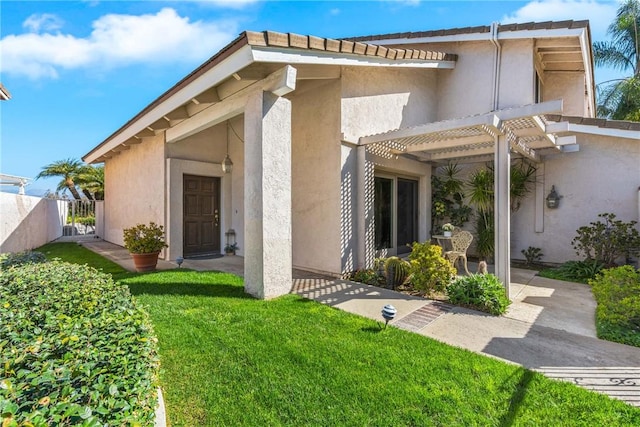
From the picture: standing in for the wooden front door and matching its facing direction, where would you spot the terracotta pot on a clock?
The terracotta pot is roughly at 1 o'clock from the wooden front door.

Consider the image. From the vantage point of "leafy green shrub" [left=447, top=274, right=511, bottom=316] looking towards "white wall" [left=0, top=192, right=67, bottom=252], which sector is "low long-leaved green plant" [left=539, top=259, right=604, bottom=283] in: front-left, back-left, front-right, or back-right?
back-right

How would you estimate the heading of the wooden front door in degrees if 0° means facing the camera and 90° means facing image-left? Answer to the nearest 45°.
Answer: approximately 0°
